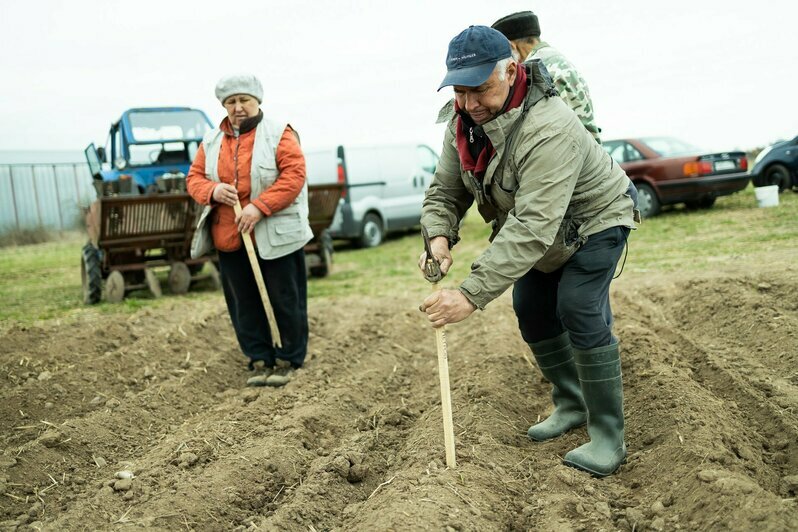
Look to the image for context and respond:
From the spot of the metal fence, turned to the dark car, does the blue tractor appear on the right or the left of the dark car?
right

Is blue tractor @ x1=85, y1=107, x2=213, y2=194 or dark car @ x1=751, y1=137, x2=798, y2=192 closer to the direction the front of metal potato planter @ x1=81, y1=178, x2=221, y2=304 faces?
the blue tractor

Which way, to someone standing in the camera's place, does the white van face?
facing away from the viewer and to the right of the viewer

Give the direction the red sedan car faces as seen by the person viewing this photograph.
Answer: facing away from the viewer and to the left of the viewer

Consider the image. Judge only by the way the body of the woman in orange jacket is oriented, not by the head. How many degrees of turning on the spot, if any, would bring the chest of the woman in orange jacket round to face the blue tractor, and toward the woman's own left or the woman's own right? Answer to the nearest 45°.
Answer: approximately 135° to the woman's own right

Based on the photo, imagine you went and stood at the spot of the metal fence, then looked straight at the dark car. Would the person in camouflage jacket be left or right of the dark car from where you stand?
right

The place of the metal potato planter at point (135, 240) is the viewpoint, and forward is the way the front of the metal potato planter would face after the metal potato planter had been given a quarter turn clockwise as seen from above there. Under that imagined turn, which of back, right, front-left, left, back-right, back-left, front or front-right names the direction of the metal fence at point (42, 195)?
left

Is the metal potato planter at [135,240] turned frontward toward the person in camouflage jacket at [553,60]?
no

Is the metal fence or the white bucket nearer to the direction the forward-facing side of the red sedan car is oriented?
the metal fence

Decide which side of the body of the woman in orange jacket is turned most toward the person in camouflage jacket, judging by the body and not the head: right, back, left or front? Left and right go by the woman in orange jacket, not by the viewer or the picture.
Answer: left

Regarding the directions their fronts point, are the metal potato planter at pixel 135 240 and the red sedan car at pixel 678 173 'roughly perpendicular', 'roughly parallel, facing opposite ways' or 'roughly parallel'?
roughly parallel

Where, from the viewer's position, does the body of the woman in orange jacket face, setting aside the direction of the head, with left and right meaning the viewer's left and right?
facing the viewer and to the left of the viewer

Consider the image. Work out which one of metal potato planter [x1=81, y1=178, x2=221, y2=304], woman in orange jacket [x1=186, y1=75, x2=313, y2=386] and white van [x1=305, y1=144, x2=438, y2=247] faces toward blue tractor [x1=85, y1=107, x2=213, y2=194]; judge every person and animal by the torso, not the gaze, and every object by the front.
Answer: the metal potato planter

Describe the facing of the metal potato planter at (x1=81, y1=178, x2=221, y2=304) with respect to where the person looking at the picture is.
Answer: facing away from the viewer
